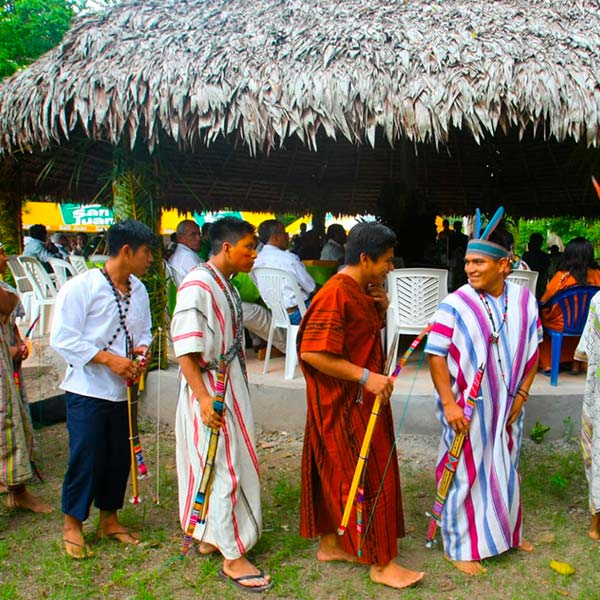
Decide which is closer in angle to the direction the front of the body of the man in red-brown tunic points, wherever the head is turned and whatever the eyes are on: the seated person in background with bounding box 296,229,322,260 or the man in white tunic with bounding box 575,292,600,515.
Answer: the man in white tunic

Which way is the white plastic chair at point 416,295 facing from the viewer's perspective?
away from the camera

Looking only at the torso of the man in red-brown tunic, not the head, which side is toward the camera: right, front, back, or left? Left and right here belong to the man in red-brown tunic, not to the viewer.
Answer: right

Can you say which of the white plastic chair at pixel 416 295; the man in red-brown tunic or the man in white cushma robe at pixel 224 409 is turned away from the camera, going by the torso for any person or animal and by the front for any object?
the white plastic chair

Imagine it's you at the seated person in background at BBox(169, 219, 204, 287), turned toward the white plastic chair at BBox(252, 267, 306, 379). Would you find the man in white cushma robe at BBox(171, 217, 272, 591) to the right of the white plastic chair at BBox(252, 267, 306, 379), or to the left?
right

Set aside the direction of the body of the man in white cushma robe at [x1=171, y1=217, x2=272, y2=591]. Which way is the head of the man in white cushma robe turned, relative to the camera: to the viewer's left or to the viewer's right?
to the viewer's right

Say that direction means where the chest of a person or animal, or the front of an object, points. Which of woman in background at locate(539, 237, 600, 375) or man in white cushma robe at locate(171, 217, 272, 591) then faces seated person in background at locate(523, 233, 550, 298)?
the woman in background

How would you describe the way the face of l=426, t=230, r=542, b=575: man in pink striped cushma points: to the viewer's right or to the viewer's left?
to the viewer's left

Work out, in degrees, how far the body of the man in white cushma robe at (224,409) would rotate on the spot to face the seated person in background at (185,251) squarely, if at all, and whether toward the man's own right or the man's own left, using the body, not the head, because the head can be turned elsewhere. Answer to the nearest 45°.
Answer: approximately 135° to the man's own left

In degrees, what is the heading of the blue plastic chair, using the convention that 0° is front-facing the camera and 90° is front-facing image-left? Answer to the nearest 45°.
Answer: approximately 135°
